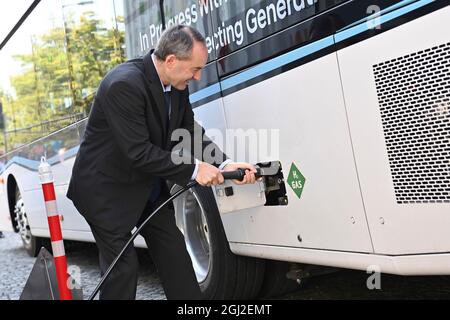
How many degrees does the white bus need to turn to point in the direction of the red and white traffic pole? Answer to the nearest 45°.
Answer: approximately 45° to its left

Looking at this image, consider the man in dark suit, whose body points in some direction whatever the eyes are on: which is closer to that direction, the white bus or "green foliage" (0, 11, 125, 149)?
the white bus

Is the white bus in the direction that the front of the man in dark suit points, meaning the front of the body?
yes

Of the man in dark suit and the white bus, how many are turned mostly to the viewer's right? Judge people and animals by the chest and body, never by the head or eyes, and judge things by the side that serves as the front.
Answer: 1

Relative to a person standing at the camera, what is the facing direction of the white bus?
facing away from the viewer and to the left of the viewer

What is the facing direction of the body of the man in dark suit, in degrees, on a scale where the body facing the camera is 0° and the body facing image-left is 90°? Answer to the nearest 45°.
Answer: approximately 270°

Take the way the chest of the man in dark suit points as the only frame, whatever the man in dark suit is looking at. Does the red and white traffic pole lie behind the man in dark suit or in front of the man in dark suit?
behind

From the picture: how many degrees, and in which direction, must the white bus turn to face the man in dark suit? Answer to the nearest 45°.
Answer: approximately 45° to its left
